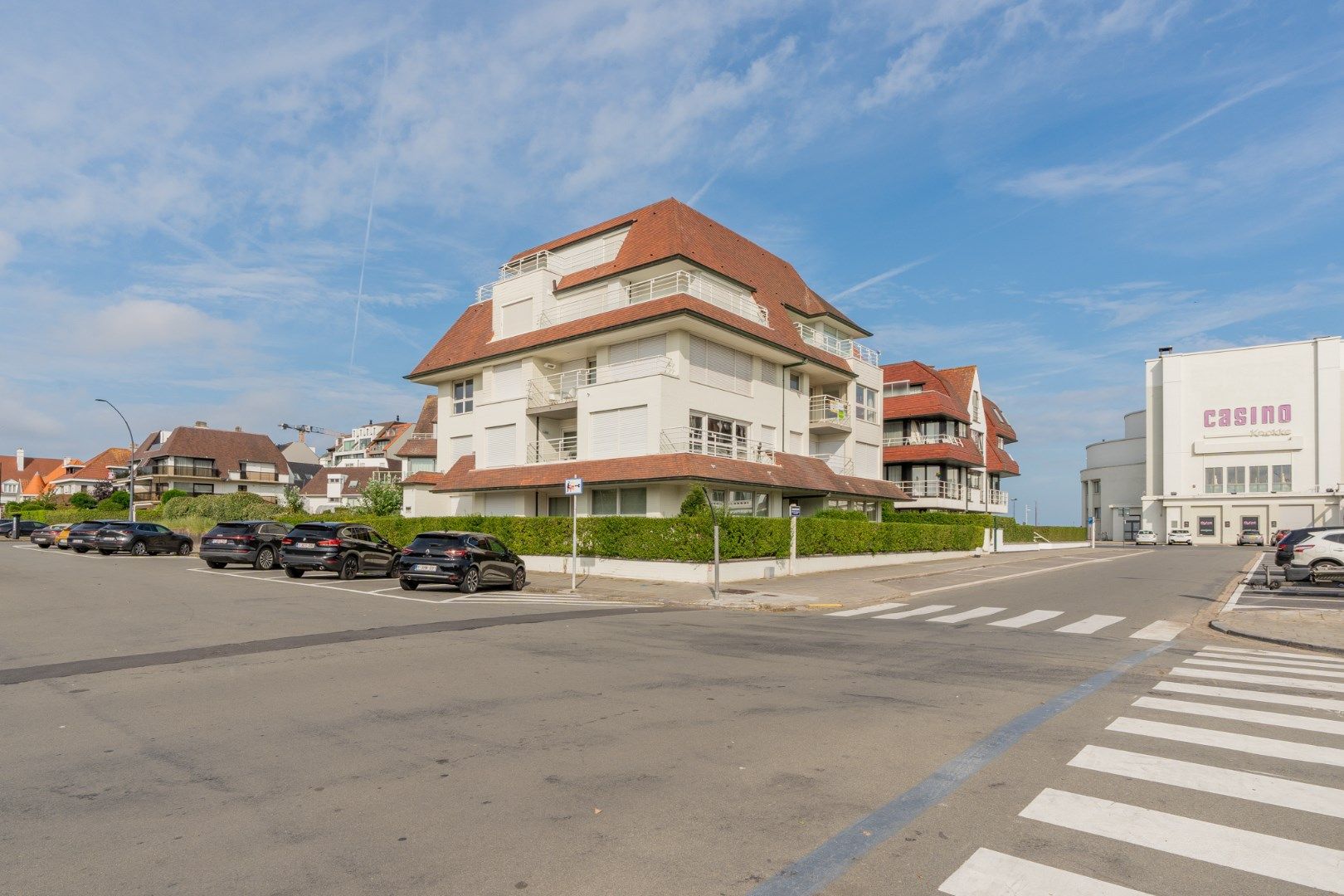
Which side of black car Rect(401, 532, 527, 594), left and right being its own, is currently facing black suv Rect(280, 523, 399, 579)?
left

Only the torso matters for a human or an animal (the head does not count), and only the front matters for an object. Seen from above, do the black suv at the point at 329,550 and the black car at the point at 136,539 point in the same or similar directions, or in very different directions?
same or similar directions

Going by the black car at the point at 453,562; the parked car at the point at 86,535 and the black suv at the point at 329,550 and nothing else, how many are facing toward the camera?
0

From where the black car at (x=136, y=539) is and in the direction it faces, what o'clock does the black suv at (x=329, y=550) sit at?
The black suv is roughly at 4 o'clock from the black car.

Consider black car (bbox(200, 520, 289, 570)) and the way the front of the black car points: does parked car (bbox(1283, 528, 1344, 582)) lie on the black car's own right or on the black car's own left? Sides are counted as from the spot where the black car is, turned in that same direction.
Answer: on the black car's own right

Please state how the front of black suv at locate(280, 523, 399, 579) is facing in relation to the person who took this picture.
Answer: facing away from the viewer and to the right of the viewer

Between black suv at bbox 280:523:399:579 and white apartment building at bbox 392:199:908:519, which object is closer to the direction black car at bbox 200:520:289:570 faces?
the white apartment building

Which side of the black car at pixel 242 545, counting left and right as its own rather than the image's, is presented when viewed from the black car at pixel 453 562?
right

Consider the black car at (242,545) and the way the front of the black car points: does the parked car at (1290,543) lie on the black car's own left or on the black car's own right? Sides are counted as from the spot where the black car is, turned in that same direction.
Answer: on the black car's own right

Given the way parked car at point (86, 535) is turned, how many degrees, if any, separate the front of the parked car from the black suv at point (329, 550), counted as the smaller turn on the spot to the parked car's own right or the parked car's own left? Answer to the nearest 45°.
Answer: approximately 135° to the parked car's own right

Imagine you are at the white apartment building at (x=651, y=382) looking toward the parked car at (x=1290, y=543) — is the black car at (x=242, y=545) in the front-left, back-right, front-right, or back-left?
back-right

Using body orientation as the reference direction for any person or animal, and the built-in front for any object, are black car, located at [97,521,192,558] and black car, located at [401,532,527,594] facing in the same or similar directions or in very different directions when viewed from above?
same or similar directions

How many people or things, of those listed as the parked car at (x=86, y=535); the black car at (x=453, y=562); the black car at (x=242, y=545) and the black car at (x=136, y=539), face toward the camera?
0

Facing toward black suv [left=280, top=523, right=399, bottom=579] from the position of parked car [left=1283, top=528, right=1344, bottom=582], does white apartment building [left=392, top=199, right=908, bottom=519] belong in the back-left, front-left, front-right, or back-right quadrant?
front-right
